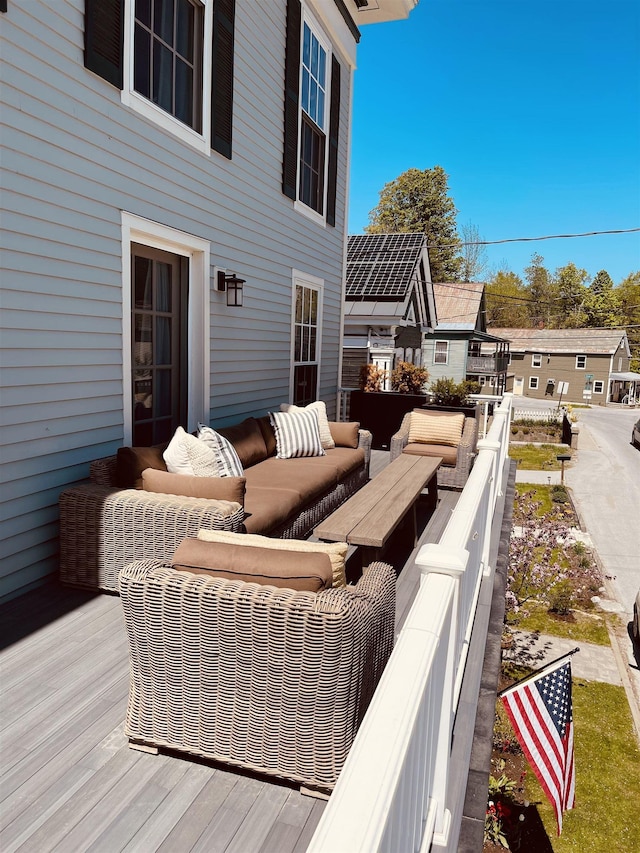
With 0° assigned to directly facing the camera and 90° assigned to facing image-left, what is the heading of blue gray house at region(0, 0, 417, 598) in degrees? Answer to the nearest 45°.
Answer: approximately 315°

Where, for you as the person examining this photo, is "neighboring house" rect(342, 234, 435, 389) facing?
facing to the right of the viewer

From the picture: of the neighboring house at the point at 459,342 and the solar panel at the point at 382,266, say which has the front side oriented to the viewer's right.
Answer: the neighboring house

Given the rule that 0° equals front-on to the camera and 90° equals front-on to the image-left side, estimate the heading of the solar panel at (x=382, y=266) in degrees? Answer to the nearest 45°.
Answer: approximately 0°

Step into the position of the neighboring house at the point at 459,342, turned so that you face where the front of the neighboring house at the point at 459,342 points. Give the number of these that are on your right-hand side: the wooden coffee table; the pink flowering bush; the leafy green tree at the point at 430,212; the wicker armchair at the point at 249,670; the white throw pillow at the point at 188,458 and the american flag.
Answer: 5

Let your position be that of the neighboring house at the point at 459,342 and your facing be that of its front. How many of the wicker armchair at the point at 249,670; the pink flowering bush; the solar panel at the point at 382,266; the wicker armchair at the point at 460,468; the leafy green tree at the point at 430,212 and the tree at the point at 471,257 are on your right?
4

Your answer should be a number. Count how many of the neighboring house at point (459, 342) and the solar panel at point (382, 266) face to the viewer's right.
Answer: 1

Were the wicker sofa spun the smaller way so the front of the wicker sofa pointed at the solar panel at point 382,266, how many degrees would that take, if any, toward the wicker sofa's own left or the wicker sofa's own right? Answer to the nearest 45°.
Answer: approximately 135° to the wicker sofa's own left

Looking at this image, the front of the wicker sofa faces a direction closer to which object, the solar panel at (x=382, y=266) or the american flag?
the american flag

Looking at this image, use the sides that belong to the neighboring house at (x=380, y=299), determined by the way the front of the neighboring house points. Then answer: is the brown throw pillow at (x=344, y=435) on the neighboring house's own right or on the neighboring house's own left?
on the neighboring house's own right

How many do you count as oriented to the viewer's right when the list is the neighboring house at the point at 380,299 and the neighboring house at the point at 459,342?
2

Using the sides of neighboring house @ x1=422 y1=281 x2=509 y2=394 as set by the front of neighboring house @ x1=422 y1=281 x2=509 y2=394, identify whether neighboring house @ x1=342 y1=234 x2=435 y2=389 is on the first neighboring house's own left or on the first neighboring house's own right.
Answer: on the first neighboring house's own right
